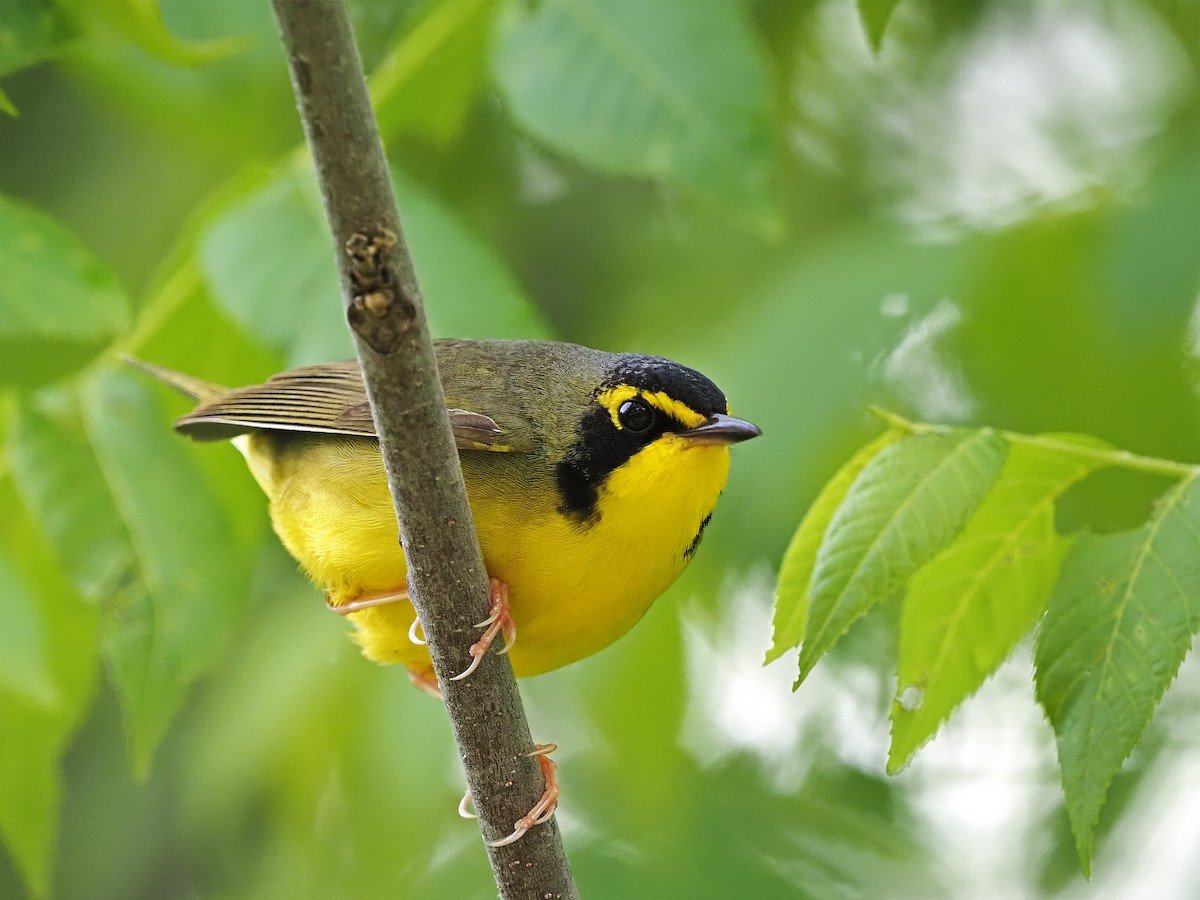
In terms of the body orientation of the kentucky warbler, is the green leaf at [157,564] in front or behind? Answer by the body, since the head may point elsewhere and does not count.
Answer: behind

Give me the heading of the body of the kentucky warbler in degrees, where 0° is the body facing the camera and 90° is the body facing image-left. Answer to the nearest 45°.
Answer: approximately 270°

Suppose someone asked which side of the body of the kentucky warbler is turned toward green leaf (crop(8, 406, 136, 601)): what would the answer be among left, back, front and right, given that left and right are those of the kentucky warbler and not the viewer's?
back

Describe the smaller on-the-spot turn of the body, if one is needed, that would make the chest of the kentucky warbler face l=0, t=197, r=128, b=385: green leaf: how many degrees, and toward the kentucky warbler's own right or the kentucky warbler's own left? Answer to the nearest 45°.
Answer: approximately 180°

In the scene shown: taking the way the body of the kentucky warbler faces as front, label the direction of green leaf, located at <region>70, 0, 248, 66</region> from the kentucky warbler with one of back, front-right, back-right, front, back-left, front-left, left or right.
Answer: back-left

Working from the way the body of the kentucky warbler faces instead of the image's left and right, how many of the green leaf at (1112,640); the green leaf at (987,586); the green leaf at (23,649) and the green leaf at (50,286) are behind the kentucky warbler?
2
